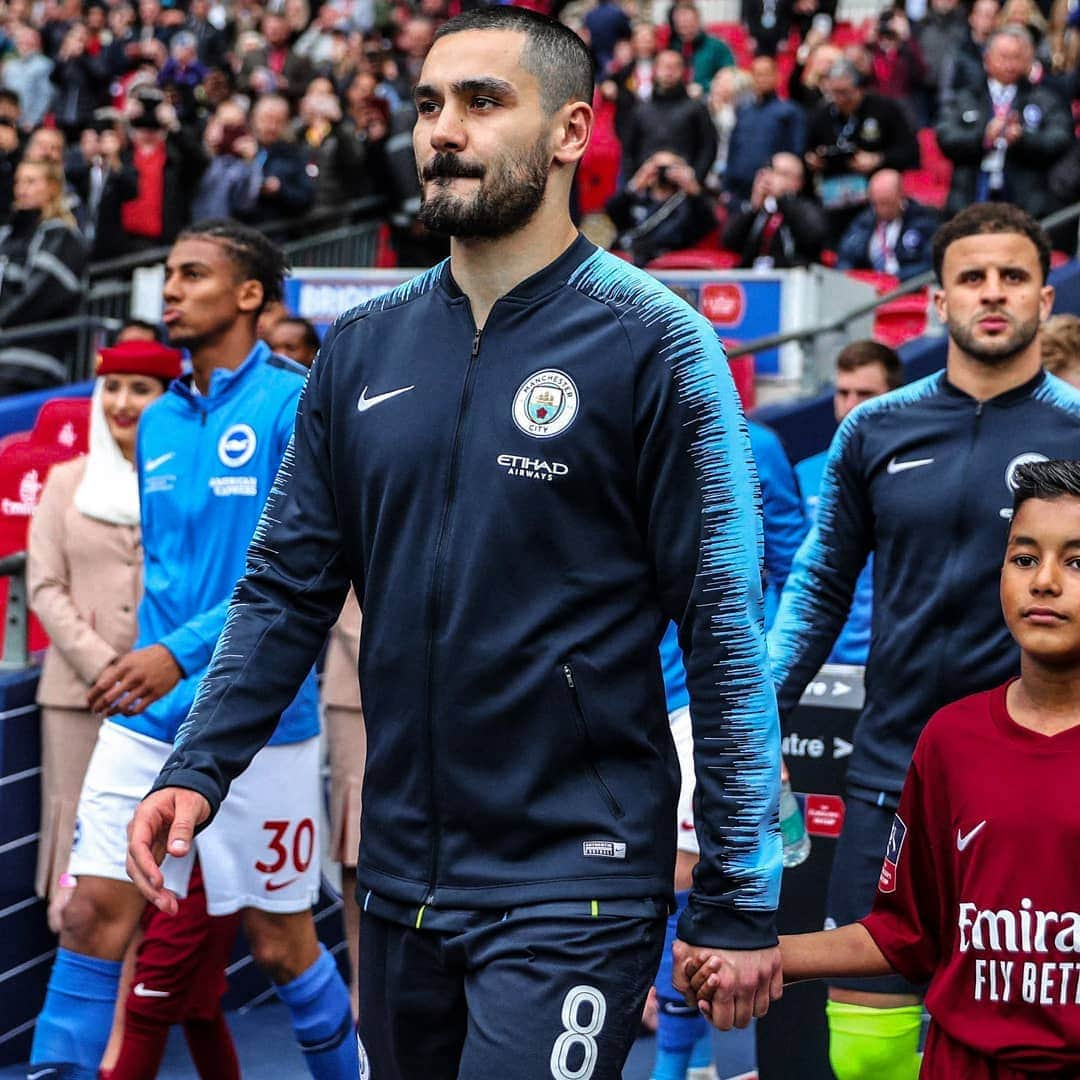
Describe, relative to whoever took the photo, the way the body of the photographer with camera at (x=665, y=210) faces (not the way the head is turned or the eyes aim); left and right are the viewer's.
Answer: facing the viewer

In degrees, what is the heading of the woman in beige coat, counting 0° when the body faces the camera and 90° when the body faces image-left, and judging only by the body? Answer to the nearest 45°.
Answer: approximately 315°

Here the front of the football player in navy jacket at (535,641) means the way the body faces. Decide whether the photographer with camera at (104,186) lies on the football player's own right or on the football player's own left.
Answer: on the football player's own right

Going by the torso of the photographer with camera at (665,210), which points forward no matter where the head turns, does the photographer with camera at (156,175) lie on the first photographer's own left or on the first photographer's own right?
on the first photographer's own right

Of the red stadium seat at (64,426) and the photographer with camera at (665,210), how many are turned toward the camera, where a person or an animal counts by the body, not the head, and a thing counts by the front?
2

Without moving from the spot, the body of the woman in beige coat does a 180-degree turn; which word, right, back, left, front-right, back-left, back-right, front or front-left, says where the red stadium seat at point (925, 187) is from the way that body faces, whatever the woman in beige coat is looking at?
right

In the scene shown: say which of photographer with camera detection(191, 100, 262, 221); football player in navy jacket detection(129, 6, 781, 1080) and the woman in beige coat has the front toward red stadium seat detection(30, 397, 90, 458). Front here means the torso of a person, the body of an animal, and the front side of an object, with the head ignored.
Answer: the photographer with camera

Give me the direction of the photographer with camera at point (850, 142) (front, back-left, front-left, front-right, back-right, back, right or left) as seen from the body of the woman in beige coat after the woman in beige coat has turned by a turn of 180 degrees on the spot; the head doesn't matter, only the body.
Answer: right

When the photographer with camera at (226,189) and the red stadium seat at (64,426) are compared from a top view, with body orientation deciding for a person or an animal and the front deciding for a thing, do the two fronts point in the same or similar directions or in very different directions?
same or similar directions

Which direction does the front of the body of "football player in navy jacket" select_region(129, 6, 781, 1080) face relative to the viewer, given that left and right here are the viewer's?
facing the viewer and to the left of the viewer

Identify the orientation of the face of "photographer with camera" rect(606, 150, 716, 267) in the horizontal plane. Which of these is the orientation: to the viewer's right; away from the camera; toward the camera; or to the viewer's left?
toward the camera

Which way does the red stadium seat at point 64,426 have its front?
toward the camera

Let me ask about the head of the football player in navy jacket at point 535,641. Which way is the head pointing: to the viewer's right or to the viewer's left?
to the viewer's left

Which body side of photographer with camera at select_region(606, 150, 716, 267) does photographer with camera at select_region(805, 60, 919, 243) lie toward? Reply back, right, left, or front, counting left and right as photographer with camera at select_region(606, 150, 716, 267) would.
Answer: left

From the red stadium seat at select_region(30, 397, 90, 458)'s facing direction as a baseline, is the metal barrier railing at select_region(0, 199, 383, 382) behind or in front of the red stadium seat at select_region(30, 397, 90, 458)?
behind

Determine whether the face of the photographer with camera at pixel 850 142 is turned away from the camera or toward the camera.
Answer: toward the camera

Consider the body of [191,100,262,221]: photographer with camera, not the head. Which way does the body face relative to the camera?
toward the camera

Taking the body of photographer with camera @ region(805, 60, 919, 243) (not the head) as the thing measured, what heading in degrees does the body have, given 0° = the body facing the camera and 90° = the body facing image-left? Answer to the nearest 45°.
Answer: approximately 45°
